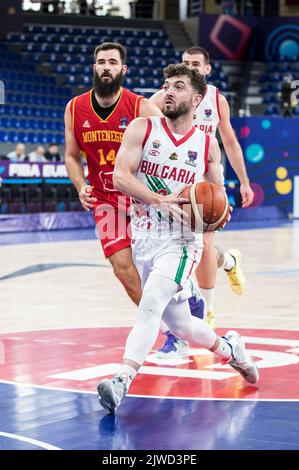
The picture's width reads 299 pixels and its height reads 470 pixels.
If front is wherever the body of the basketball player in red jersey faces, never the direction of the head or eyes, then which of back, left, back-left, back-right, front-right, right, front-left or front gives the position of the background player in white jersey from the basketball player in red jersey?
back-left

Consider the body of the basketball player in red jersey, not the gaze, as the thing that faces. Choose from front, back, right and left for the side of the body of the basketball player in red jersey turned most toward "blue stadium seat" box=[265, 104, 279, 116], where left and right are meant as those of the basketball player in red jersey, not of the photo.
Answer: back

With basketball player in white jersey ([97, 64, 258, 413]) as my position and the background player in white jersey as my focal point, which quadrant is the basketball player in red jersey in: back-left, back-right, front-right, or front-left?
front-left

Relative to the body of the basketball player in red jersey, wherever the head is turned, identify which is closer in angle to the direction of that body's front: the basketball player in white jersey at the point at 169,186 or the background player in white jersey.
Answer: the basketball player in white jersey

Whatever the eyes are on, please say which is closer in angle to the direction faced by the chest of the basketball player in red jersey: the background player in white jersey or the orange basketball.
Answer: the orange basketball

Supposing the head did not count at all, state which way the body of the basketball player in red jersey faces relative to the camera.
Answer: toward the camera

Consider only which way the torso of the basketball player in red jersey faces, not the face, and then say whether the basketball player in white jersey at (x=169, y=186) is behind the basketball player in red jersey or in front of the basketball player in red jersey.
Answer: in front

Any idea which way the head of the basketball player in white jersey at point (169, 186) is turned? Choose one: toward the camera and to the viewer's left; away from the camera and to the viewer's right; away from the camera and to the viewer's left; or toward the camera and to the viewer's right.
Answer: toward the camera and to the viewer's left

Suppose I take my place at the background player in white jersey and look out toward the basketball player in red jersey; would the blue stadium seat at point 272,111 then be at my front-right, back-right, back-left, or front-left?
back-right
